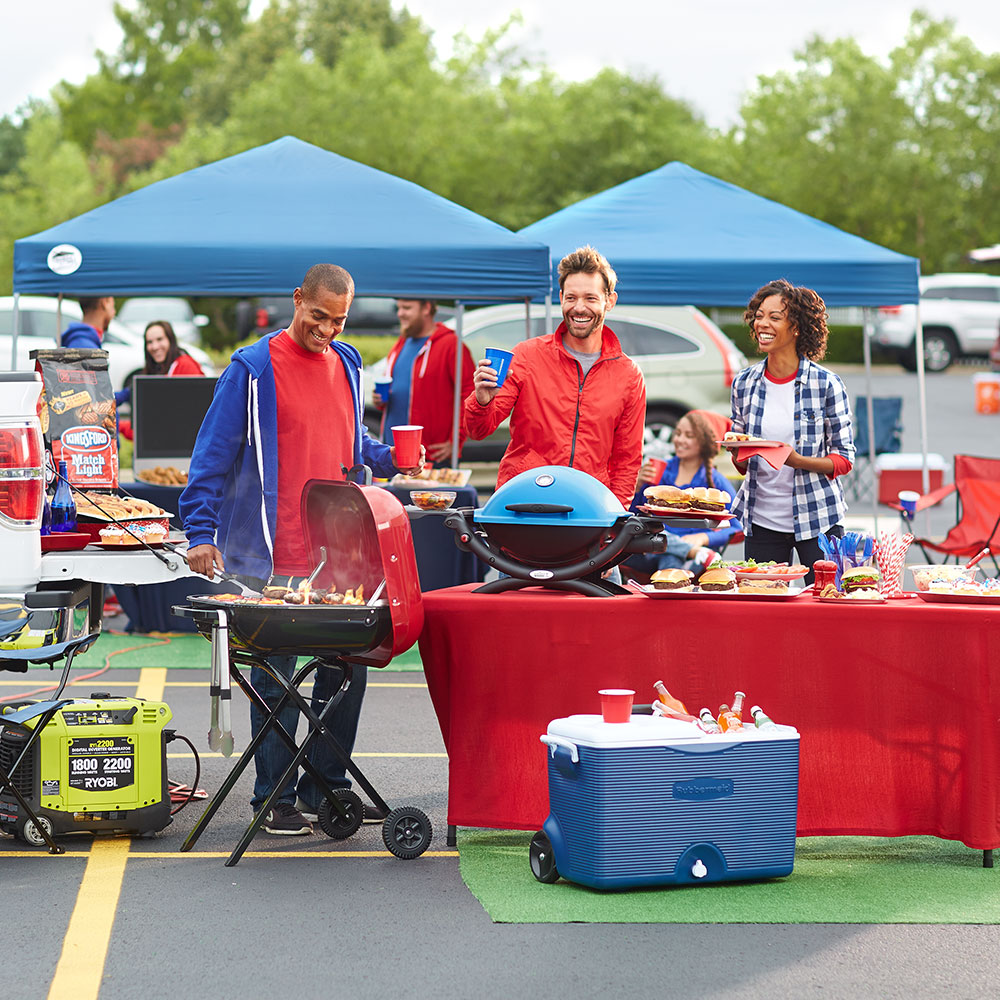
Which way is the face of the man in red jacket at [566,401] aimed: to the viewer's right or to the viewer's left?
to the viewer's left

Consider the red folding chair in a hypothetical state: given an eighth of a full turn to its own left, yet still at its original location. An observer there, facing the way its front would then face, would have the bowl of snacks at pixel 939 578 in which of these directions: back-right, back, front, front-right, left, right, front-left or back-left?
front

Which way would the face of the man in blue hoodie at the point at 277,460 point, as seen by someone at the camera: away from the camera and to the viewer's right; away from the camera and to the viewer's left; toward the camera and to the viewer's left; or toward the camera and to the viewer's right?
toward the camera and to the viewer's right

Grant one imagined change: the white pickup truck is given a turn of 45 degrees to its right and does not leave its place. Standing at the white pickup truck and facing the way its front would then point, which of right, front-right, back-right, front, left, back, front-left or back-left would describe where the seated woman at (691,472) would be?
right

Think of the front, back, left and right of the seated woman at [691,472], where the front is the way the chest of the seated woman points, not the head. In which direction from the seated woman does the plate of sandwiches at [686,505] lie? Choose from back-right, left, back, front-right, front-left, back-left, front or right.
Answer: front-left

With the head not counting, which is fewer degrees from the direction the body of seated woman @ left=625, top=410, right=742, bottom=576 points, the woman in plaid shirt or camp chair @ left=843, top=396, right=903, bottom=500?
the woman in plaid shirt

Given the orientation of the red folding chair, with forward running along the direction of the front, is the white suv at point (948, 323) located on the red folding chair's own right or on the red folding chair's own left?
on the red folding chair's own right

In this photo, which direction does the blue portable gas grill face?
toward the camera

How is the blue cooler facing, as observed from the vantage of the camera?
facing the viewer

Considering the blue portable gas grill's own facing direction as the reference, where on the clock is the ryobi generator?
The ryobi generator is roughly at 3 o'clock from the blue portable gas grill.

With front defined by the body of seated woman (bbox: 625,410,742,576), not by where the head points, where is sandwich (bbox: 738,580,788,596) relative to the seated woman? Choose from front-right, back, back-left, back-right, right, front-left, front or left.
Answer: front-left

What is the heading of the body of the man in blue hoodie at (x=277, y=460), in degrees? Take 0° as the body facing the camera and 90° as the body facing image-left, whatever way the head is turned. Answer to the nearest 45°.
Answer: approximately 315°

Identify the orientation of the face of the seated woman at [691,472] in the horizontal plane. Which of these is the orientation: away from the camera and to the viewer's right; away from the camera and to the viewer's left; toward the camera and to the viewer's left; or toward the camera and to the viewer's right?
toward the camera and to the viewer's left
